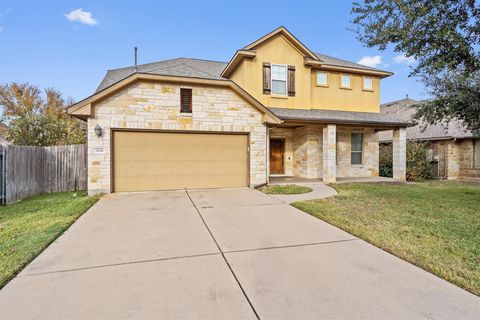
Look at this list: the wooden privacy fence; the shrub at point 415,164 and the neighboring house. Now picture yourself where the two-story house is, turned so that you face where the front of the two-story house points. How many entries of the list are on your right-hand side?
1

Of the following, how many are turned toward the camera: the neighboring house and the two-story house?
2

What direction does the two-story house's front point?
toward the camera

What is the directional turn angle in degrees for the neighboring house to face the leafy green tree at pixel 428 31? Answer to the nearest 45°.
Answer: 0° — it already faces it
